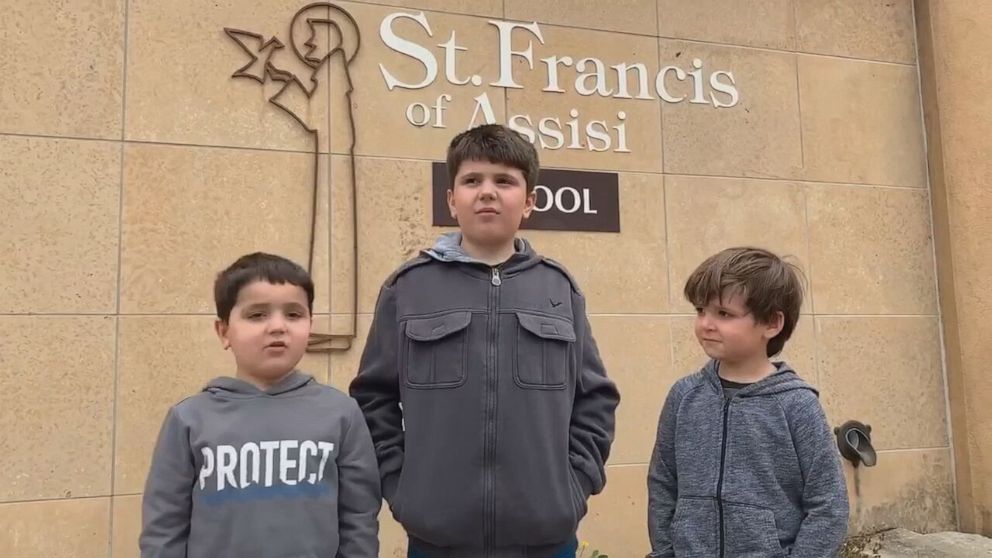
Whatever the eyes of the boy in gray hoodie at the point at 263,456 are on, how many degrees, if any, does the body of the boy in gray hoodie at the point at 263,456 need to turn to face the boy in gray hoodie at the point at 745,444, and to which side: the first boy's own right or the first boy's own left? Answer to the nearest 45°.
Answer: approximately 90° to the first boy's own left

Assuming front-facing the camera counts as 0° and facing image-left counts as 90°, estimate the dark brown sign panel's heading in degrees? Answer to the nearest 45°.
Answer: approximately 0°

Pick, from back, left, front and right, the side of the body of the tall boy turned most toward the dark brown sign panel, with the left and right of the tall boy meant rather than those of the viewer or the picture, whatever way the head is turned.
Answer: back
